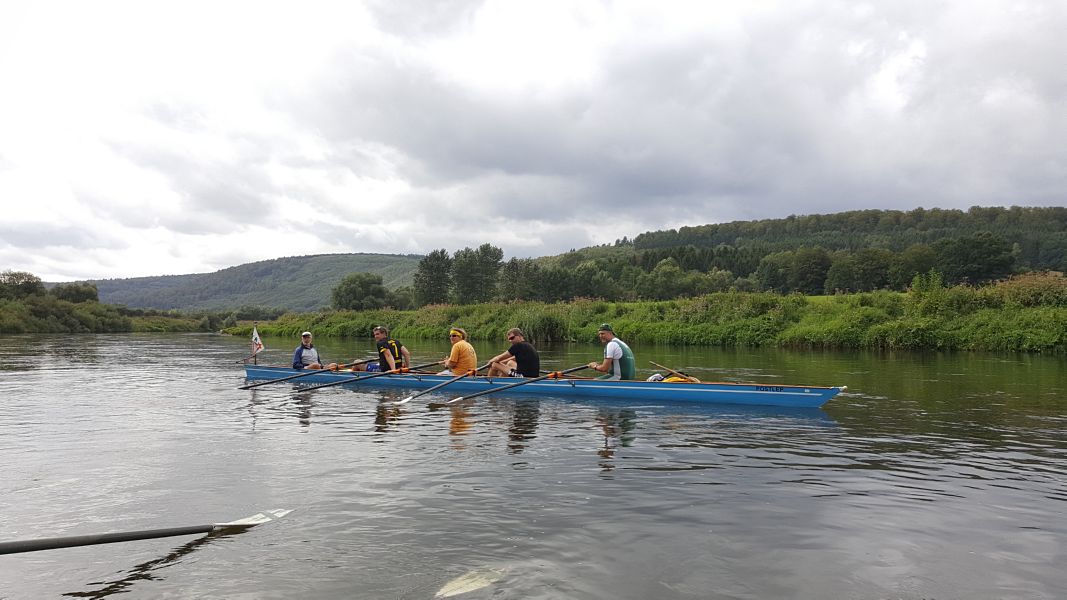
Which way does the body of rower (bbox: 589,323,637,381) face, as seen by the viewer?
to the viewer's left

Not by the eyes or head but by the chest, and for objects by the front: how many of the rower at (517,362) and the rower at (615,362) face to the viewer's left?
2

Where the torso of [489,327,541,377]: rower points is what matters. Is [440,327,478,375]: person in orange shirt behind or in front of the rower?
in front

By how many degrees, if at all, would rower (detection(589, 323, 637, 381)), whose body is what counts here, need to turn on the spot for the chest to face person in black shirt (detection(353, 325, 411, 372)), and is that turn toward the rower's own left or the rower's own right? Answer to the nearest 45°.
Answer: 0° — they already face them

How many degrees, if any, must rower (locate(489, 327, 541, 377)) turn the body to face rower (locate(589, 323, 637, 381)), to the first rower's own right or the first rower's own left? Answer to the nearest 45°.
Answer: approximately 135° to the first rower's own left

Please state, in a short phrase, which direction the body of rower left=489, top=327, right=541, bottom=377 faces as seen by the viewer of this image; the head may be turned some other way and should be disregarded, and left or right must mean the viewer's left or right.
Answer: facing to the left of the viewer

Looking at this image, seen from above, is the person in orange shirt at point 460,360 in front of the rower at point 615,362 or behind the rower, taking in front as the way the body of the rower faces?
in front
